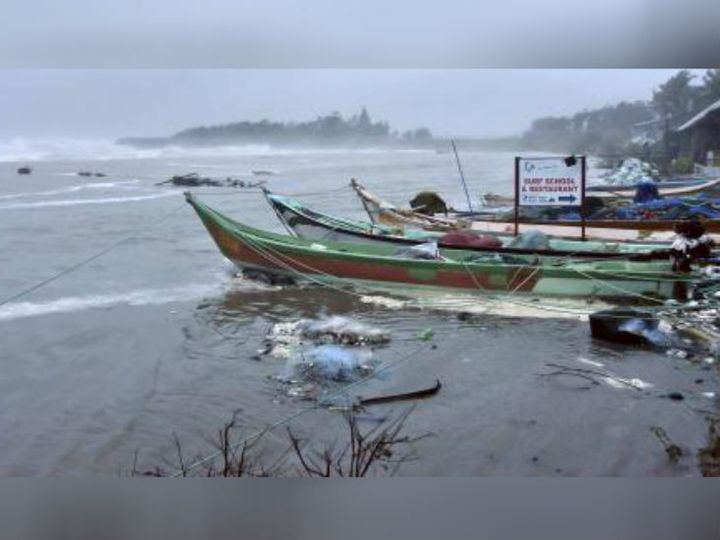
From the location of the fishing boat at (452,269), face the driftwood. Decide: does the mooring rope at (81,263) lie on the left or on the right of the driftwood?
right

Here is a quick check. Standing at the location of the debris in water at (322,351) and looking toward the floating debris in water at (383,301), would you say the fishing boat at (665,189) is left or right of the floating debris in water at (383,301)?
right

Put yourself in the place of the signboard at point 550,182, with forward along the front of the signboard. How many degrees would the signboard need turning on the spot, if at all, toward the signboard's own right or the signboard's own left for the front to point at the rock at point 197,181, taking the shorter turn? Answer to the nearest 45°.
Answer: approximately 90° to the signboard's own right

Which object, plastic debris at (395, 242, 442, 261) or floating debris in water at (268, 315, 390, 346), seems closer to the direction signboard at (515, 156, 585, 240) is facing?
the floating debris in water

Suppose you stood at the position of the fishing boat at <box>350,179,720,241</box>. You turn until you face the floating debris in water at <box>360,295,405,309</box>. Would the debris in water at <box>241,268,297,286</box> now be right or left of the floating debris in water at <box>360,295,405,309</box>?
right

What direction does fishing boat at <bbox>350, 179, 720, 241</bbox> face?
to the viewer's left

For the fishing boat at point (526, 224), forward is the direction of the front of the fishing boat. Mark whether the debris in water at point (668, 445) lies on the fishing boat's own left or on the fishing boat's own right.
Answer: on the fishing boat's own left

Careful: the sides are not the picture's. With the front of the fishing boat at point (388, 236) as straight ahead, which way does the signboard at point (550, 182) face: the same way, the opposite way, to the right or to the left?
to the left

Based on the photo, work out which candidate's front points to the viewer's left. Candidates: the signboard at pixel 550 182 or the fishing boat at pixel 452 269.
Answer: the fishing boat

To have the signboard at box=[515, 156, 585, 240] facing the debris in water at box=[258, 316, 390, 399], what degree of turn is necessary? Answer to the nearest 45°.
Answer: approximately 45° to its right

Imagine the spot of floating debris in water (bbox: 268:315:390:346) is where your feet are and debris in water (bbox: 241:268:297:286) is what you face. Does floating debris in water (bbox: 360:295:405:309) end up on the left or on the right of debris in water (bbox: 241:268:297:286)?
right

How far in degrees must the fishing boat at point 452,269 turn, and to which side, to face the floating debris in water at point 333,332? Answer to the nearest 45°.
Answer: approximately 90° to its left

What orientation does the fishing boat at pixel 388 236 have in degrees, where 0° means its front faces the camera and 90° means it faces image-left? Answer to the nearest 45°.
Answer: approximately 90°

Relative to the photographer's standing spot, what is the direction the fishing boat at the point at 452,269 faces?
facing to the left of the viewer
